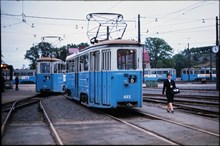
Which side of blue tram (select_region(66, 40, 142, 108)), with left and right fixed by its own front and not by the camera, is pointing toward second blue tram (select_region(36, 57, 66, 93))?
back

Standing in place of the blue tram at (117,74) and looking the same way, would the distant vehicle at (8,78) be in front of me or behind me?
behind

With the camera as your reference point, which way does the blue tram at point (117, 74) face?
facing the viewer and to the right of the viewer
